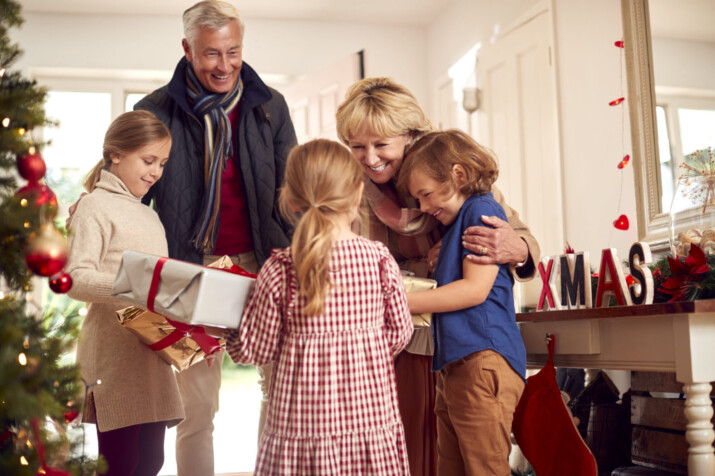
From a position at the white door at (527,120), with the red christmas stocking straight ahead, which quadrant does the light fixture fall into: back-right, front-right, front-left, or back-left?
back-right

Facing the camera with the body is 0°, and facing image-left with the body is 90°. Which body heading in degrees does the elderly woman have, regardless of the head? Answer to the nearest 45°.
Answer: approximately 0°

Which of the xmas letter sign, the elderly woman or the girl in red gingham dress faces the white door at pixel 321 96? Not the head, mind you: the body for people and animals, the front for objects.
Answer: the girl in red gingham dress

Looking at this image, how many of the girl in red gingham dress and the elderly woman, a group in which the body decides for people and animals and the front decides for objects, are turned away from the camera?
1

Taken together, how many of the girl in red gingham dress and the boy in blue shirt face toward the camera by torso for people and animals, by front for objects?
0

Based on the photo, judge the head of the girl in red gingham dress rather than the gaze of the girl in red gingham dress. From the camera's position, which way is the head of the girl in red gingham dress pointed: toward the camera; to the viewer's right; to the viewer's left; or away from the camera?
away from the camera

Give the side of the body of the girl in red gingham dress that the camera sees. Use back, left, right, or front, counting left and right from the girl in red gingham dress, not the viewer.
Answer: back

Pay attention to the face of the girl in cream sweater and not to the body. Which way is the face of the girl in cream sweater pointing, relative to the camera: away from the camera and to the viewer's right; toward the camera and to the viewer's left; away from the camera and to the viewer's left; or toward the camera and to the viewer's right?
toward the camera and to the viewer's right

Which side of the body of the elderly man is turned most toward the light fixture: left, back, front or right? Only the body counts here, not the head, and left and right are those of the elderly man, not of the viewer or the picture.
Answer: left

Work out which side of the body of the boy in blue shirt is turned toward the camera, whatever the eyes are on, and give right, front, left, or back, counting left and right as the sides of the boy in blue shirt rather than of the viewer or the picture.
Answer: left

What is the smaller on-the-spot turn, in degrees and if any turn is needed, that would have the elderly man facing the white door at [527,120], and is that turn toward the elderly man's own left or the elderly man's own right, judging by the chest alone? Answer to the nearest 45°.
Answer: approximately 90° to the elderly man's own left
